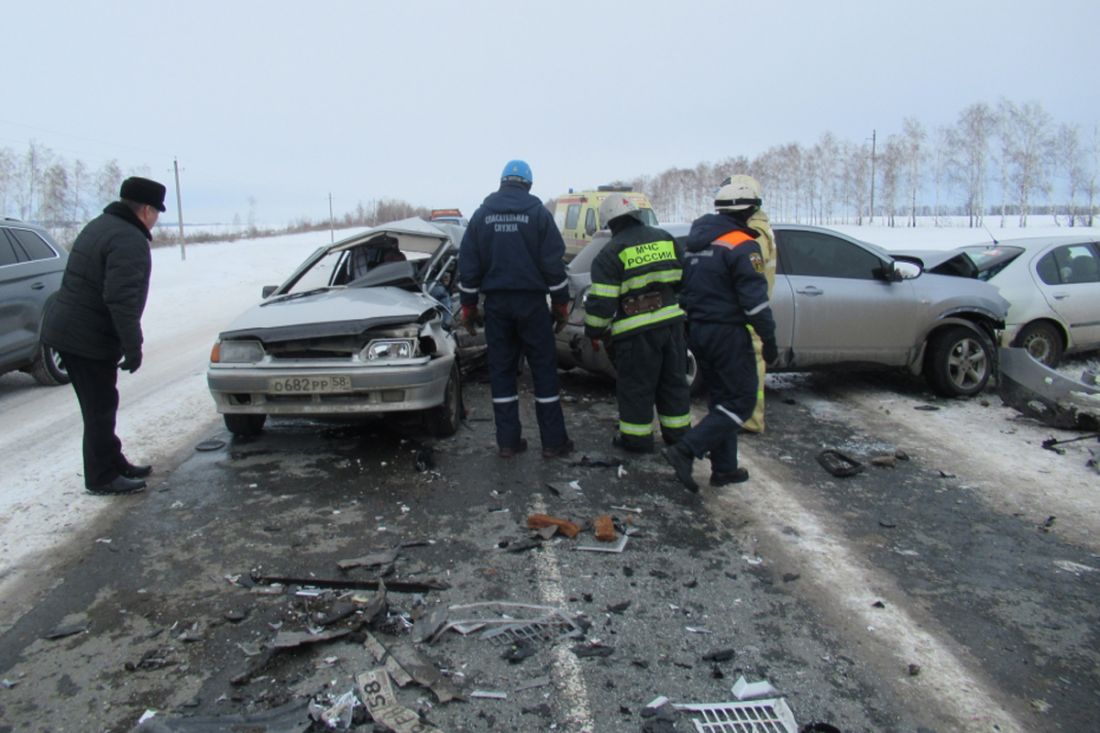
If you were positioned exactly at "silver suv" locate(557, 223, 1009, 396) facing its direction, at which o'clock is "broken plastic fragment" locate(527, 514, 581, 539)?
The broken plastic fragment is roughly at 4 o'clock from the silver suv.

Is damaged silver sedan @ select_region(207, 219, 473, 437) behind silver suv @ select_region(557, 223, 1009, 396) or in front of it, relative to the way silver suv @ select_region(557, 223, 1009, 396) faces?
behind

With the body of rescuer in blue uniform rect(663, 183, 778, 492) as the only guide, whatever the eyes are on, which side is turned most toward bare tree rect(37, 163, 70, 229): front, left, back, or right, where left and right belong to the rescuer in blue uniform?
left

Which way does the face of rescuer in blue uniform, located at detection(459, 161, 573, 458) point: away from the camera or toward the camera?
away from the camera

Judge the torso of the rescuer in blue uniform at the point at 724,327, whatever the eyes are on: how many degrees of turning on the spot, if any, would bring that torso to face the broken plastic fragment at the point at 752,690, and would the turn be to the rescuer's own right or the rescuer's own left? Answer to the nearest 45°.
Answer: approximately 135° to the rescuer's own right

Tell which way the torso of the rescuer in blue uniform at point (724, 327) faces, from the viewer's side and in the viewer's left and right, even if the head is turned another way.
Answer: facing away from the viewer and to the right of the viewer

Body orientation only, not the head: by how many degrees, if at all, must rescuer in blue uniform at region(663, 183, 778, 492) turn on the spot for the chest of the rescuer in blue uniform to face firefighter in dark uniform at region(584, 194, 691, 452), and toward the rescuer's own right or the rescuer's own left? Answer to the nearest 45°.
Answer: approximately 90° to the rescuer's own left

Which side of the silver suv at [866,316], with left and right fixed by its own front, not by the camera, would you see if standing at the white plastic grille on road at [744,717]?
right

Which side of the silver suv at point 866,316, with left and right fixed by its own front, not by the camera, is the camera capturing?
right

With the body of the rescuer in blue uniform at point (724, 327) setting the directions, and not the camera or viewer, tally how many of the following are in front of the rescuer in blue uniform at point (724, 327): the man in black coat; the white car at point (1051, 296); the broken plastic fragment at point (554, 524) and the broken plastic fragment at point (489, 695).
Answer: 1

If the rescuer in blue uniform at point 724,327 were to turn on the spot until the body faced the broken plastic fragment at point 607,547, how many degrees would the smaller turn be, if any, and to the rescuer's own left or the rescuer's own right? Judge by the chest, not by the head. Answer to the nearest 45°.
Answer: approximately 180°
